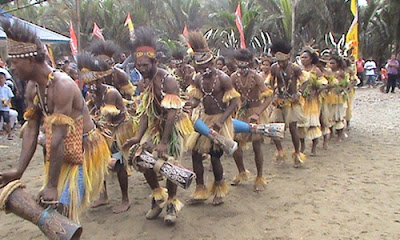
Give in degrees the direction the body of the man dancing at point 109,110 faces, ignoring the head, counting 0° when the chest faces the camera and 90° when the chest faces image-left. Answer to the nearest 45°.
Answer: approximately 45°

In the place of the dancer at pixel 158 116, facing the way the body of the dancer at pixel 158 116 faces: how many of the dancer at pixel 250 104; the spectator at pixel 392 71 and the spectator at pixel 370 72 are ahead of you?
0

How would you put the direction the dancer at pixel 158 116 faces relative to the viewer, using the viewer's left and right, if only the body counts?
facing the viewer and to the left of the viewer

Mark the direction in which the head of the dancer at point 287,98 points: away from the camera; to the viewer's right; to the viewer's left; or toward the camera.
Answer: toward the camera

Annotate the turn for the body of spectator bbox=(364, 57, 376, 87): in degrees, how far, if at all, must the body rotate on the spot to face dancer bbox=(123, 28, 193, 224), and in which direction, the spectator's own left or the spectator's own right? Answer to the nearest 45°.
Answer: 0° — they already face them

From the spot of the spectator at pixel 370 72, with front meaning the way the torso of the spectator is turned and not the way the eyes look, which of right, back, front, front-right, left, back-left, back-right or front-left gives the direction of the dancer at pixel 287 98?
front

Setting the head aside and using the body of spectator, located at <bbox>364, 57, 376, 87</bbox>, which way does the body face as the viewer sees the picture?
toward the camera

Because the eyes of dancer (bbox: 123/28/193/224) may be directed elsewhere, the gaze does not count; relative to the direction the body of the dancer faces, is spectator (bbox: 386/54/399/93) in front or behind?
behind

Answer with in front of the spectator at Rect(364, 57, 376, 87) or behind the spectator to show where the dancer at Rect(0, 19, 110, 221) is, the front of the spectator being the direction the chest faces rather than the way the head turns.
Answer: in front

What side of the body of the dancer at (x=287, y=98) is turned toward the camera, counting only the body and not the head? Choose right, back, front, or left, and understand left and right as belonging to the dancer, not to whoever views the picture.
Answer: front

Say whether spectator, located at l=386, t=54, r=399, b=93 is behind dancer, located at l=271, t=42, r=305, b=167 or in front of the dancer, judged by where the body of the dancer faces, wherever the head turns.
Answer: behind

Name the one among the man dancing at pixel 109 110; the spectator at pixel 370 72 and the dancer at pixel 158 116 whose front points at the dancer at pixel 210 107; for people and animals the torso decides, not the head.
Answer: the spectator

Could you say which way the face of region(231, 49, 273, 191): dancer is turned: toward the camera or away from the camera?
toward the camera

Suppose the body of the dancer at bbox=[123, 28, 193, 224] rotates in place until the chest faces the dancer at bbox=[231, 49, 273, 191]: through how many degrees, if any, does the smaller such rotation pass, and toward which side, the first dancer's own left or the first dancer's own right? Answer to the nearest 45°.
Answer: approximately 180°

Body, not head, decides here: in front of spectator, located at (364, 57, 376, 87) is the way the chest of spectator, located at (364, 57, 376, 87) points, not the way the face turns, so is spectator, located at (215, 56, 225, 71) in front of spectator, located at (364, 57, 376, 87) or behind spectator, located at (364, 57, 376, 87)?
in front

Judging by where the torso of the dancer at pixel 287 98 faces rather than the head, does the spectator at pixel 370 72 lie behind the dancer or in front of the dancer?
behind

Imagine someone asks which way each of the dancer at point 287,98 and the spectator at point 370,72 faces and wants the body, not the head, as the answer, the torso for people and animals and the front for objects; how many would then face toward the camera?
2

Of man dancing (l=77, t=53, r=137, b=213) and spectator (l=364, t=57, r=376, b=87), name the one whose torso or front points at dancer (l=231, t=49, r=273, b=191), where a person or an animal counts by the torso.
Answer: the spectator

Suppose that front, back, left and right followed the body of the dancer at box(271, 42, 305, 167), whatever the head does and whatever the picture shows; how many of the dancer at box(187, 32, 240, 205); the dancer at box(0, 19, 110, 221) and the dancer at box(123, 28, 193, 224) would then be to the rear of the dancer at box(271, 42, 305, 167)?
0

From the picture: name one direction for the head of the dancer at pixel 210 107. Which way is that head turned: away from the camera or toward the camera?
toward the camera
